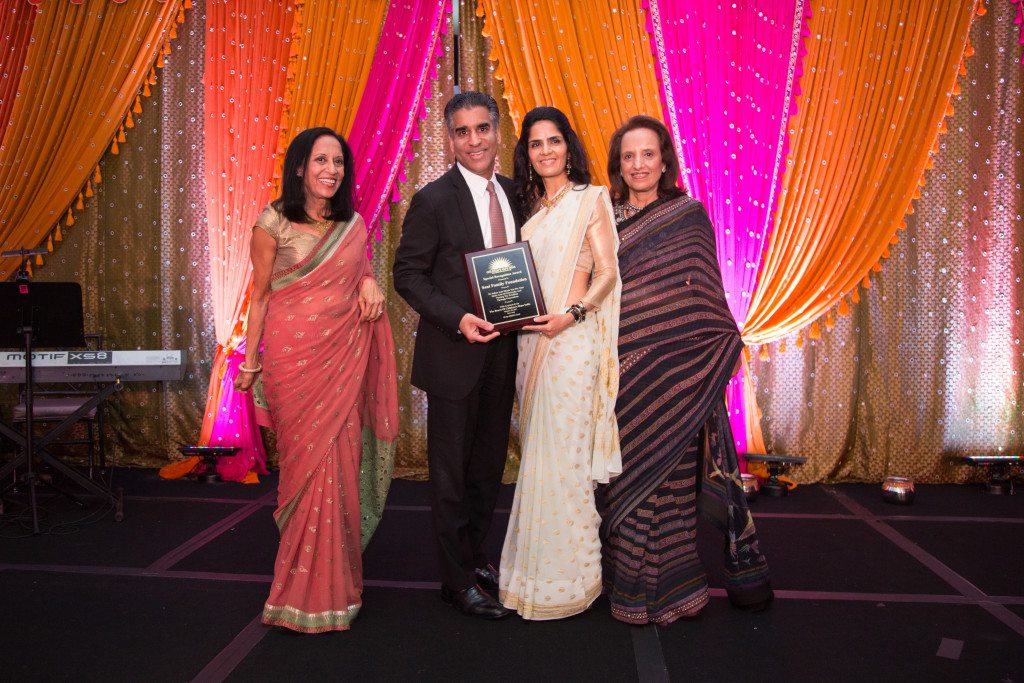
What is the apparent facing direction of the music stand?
away from the camera

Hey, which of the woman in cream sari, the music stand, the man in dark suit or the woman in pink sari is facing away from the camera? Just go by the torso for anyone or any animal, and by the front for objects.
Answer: the music stand

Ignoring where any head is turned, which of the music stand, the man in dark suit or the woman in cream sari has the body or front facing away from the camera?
the music stand

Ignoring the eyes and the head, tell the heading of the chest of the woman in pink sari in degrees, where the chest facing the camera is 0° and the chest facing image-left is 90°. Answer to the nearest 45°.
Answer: approximately 315°

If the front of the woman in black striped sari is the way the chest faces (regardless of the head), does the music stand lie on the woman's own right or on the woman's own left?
on the woman's own right

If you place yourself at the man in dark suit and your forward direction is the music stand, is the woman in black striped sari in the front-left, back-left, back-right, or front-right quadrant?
back-right

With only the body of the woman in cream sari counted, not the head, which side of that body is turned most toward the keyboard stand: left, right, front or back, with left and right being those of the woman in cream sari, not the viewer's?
right

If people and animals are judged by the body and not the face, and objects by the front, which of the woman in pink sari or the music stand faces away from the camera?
the music stand
